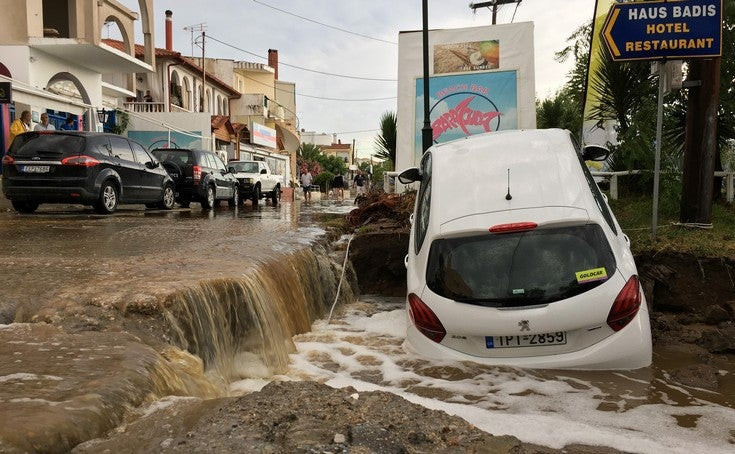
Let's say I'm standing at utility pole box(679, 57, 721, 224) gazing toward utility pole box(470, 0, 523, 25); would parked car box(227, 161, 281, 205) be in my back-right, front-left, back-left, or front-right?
front-left

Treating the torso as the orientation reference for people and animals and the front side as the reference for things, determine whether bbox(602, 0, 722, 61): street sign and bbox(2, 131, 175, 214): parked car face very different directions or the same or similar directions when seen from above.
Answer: very different directions

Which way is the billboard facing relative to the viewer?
toward the camera

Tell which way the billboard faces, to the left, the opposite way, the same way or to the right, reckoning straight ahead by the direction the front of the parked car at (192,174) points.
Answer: the opposite way

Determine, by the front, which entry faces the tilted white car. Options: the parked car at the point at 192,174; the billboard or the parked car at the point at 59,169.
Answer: the billboard

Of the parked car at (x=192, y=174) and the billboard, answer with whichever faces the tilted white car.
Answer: the billboard

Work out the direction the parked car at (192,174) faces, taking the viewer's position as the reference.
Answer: facing away from the viewer and to the right of the viewer

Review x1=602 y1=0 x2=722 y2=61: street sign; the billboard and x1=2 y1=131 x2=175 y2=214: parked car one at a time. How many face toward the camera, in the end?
2

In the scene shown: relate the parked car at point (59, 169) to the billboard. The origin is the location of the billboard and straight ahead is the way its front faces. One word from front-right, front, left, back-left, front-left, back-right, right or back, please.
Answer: front-right

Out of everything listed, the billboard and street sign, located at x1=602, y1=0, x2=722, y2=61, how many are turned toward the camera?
2

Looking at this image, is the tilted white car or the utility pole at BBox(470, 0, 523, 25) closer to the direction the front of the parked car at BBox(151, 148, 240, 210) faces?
the utility pole

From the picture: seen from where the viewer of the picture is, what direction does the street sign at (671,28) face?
facing the viewer

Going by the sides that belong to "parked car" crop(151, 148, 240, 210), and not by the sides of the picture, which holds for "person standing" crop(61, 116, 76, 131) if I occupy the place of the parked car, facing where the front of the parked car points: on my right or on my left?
on my left

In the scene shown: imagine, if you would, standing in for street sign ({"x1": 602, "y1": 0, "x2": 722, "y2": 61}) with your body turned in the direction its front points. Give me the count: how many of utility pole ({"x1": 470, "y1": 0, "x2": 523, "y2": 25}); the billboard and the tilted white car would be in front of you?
1

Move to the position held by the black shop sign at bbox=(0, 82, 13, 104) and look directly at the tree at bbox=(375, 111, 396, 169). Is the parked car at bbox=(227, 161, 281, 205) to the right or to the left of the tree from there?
left
